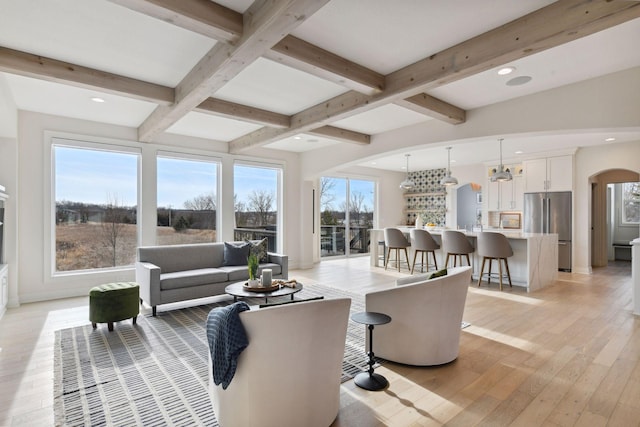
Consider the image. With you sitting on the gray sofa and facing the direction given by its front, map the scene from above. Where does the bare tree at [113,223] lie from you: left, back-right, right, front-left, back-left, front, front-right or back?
back

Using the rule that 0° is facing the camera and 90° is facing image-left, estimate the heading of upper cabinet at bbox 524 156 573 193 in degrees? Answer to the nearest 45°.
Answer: approximately 0°

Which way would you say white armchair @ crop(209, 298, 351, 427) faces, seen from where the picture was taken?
facing away from the viewer and to the left of the viewer

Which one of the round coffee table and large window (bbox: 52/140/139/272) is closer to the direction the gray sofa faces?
the round coffee table

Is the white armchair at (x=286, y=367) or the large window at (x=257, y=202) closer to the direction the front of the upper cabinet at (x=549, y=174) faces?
the white armchair

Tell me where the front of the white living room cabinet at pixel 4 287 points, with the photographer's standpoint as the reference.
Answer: facing to the right of the viewer

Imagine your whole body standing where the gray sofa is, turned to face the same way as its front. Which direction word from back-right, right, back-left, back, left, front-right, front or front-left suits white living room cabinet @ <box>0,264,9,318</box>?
back-right

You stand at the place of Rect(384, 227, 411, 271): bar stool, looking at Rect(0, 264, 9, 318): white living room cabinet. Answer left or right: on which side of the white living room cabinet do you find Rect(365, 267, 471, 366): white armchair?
left

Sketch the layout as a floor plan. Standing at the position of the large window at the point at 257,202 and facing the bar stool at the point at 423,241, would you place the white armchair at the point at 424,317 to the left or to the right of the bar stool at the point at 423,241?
right
